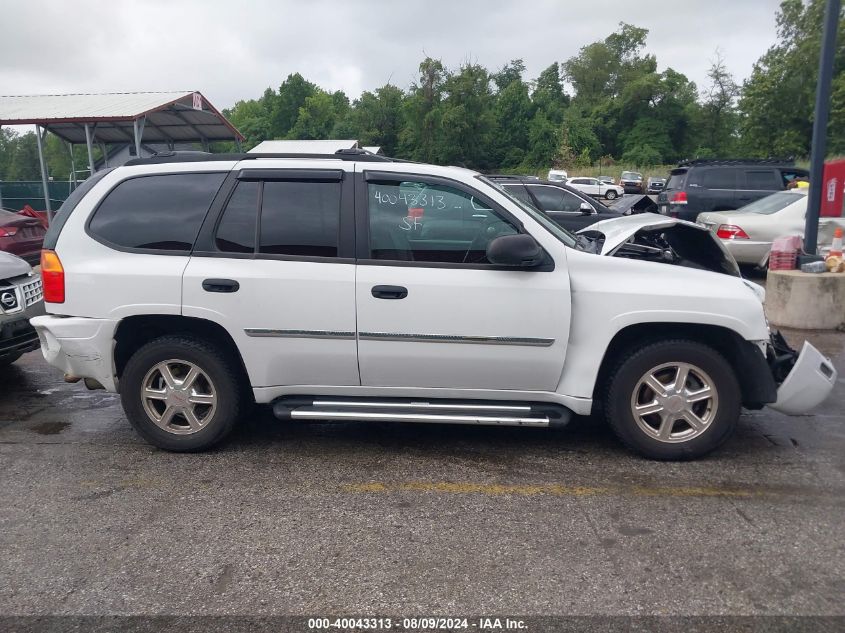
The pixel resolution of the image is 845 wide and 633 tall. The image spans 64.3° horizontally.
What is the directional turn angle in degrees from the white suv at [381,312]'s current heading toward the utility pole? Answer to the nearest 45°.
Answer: approximately 45° to its left

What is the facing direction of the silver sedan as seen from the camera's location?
facing away from the viewer and to the right of the viewer

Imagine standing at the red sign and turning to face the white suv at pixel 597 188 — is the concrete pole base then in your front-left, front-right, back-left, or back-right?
back-left

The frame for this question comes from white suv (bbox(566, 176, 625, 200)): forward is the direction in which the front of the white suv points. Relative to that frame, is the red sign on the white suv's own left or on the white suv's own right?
on the white suv's own right

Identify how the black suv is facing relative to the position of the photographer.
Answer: facing away from the viewer and to the right of the viewer

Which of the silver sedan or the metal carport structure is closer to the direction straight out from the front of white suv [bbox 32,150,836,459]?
the silver sedan

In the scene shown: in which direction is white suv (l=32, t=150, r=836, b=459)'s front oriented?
to the viewer's right

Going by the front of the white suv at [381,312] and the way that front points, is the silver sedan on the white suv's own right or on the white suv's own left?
on the white suv's own left
